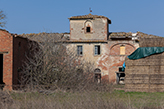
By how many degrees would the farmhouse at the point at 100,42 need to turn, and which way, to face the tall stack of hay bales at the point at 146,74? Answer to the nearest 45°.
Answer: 0° — it already faces it

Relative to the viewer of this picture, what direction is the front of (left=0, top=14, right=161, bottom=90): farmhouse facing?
facing the viewer
